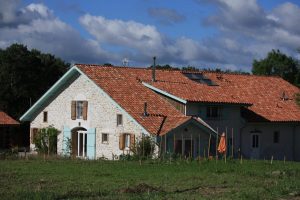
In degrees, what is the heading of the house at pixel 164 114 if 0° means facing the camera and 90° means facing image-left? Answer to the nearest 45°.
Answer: approximately 45°

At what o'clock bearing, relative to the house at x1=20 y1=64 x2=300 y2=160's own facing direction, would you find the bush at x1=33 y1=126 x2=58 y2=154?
The bush is roughly at 2 o'clock from the house.

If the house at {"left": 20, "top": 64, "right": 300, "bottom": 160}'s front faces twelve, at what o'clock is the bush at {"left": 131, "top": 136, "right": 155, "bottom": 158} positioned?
The bush is roughly at 11 o'clock from the house.
